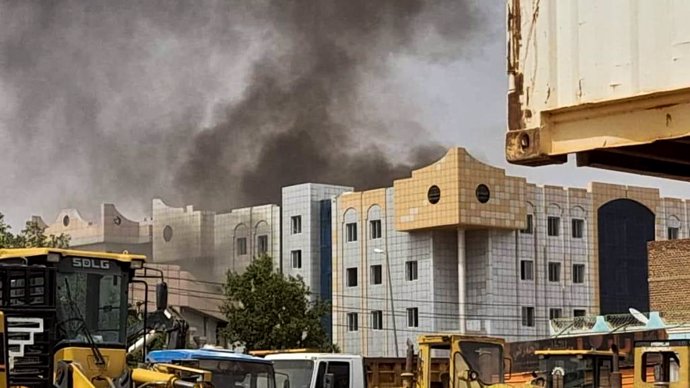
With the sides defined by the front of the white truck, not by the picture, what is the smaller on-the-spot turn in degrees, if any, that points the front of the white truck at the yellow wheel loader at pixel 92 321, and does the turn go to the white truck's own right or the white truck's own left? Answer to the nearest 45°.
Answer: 0° — it already faces it

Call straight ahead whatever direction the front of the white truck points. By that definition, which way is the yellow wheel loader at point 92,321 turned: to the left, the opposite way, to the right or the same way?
to the left

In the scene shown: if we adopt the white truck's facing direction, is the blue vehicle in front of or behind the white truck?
in front

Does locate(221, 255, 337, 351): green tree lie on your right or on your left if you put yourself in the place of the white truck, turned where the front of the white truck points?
on your right

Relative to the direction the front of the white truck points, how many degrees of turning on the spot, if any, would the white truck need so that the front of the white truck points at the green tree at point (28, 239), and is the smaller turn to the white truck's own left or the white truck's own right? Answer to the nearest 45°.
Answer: approximately 90° to the white truck's own right

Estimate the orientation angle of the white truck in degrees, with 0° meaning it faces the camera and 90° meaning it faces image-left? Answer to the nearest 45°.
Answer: approximately 45°

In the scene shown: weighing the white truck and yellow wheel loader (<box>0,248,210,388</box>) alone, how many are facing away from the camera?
0

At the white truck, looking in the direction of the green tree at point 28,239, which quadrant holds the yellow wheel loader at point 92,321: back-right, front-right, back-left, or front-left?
back-left

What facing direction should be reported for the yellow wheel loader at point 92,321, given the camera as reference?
facing the viewer and to the right of the viewer

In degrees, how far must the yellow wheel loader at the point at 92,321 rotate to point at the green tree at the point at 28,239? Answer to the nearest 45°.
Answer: approximately 135° to its left

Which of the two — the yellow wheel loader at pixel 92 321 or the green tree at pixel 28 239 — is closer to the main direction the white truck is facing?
the yellow wheel loader
